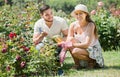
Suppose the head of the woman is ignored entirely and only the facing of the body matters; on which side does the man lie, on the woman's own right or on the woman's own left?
on the woman's own right

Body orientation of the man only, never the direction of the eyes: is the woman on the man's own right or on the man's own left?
on the man's own left

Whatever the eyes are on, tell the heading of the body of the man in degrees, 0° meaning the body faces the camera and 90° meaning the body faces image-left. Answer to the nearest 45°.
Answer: approximately 0°
